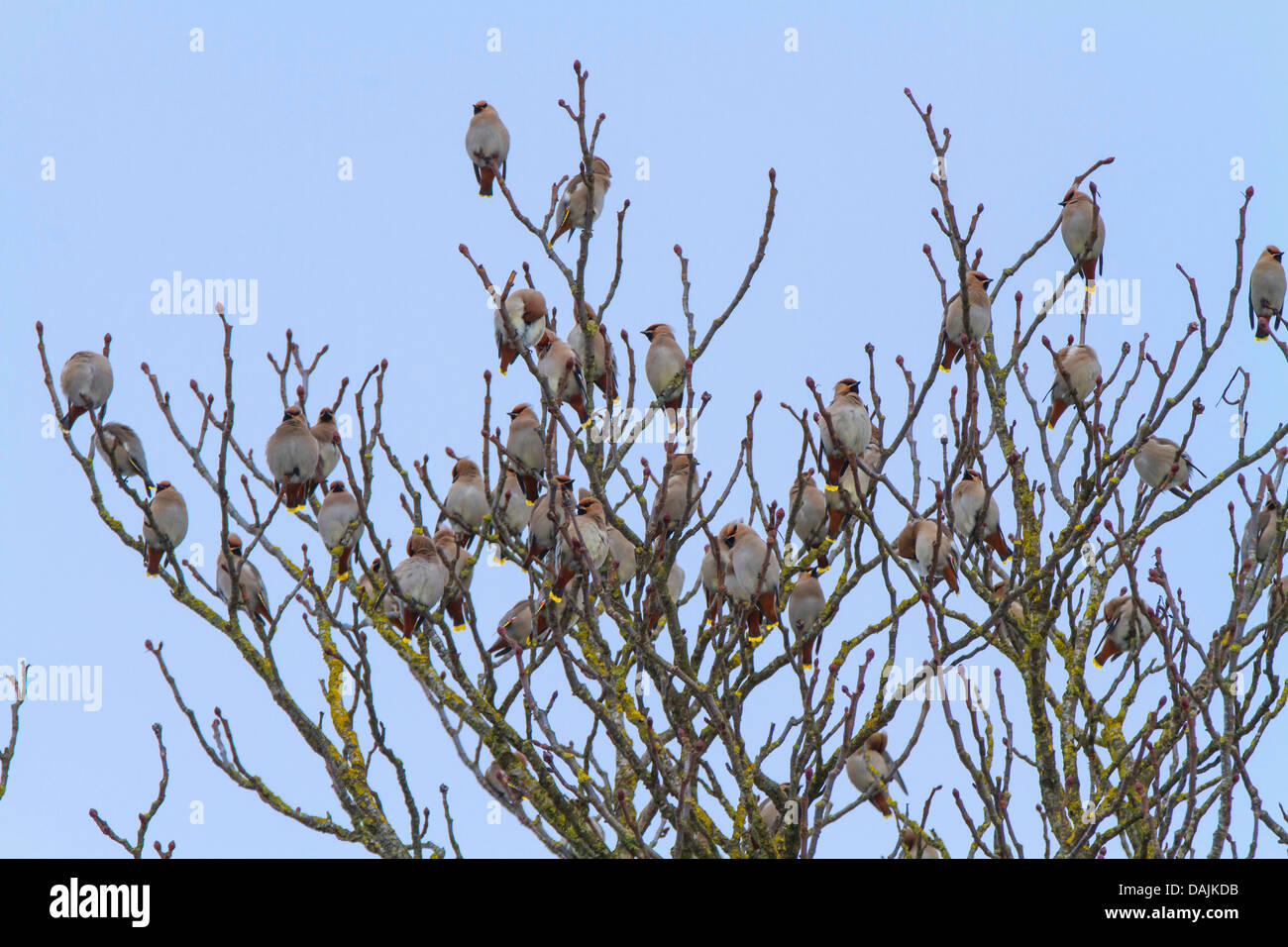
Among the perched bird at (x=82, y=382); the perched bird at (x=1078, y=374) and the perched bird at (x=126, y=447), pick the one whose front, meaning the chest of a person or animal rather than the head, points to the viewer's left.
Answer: the perched bird at (x=126, y=447)

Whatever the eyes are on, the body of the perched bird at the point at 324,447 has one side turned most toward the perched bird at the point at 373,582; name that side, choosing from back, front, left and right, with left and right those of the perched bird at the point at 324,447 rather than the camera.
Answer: front

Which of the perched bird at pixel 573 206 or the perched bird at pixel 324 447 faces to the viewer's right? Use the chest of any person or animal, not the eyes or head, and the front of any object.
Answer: the perched bird at pixel 573 206

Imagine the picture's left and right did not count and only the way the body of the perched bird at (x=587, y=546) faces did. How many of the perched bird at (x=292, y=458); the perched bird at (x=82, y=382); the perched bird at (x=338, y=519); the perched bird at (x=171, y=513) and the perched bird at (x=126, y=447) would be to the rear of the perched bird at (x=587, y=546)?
5

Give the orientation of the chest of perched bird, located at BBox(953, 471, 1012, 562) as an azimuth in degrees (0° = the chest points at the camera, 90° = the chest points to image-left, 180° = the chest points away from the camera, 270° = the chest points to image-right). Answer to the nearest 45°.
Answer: approximately 45°
